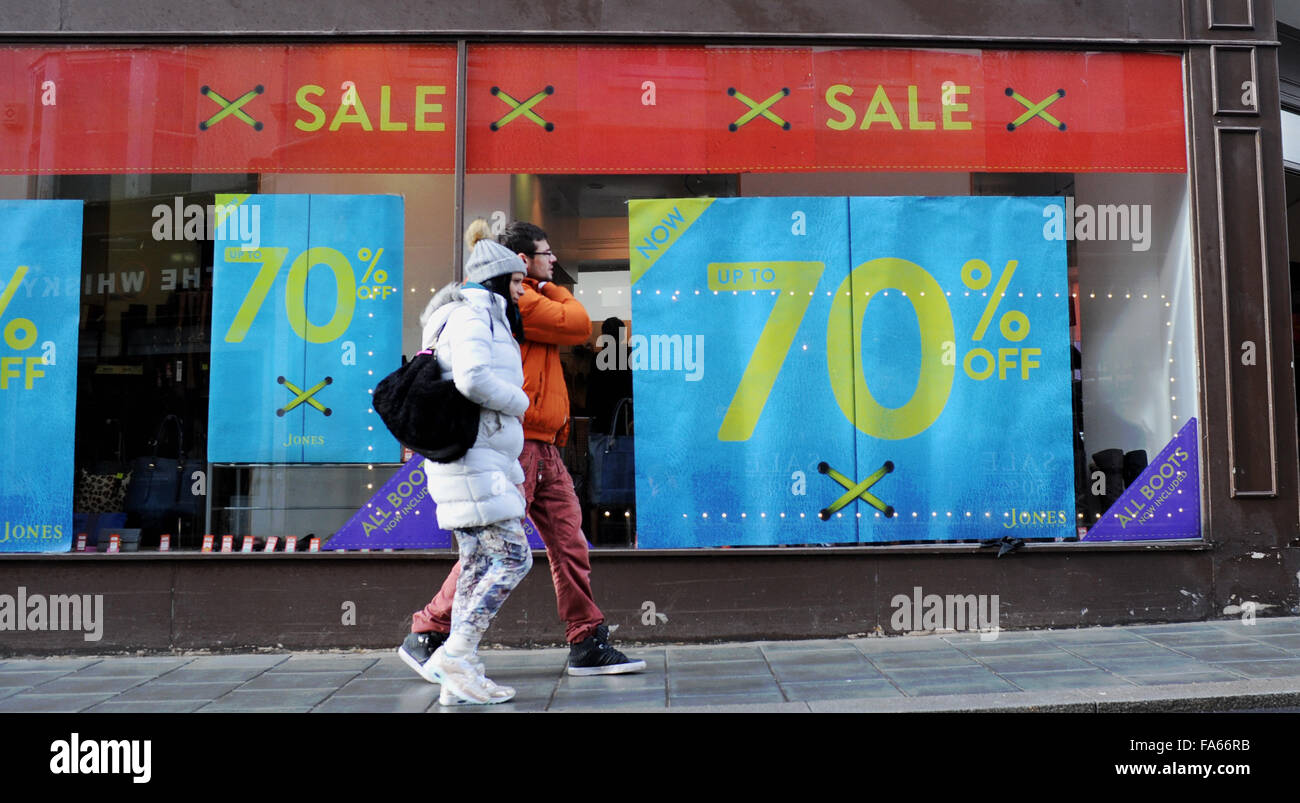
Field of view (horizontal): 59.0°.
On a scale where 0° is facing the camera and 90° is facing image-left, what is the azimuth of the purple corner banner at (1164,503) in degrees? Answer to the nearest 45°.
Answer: approximately 0°

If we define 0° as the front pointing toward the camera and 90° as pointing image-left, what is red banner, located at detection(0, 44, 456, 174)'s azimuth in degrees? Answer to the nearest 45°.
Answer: approximately 0°
